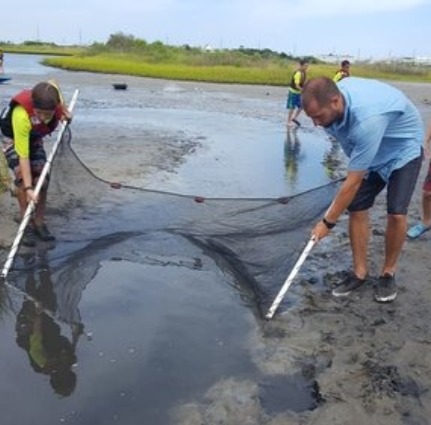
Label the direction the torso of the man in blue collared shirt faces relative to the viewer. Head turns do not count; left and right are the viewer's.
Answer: facing the viewer and to the left of the viewer

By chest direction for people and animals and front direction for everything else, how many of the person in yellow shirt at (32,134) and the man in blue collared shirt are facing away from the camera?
0

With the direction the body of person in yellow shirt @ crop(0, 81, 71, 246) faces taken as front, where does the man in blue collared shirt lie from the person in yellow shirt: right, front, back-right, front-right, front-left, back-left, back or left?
front

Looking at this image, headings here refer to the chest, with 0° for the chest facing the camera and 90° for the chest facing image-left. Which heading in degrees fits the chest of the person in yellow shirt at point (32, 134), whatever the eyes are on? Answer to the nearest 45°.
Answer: approximately 315°

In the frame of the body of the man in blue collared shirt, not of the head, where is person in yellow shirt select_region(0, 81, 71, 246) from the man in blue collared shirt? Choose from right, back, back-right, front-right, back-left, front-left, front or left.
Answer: front-right
